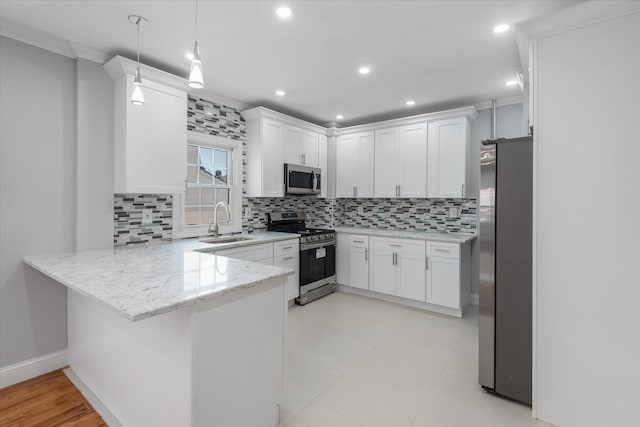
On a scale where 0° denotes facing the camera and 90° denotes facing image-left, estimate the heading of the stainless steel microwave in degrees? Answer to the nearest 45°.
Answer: approximately 315°

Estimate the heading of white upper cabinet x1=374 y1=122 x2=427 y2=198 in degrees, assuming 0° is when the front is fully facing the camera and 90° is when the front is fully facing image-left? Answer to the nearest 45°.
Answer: approximately 45°

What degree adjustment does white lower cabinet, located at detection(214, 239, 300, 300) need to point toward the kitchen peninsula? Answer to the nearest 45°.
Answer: approximately 45° to its right

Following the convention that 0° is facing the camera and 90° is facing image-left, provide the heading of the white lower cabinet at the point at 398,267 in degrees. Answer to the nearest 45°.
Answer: approximately 45°

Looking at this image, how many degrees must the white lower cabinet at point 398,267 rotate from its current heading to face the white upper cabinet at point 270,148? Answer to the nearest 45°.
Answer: approximately 45° to its right

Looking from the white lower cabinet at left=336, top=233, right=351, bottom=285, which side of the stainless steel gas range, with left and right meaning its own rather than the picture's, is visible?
left

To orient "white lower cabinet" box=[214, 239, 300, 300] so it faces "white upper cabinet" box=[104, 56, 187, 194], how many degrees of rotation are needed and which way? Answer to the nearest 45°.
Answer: approximately 90° to its right

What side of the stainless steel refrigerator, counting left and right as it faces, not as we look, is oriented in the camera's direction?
left

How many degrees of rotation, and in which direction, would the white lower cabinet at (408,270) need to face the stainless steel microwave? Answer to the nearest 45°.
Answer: approximately 45° to its right
